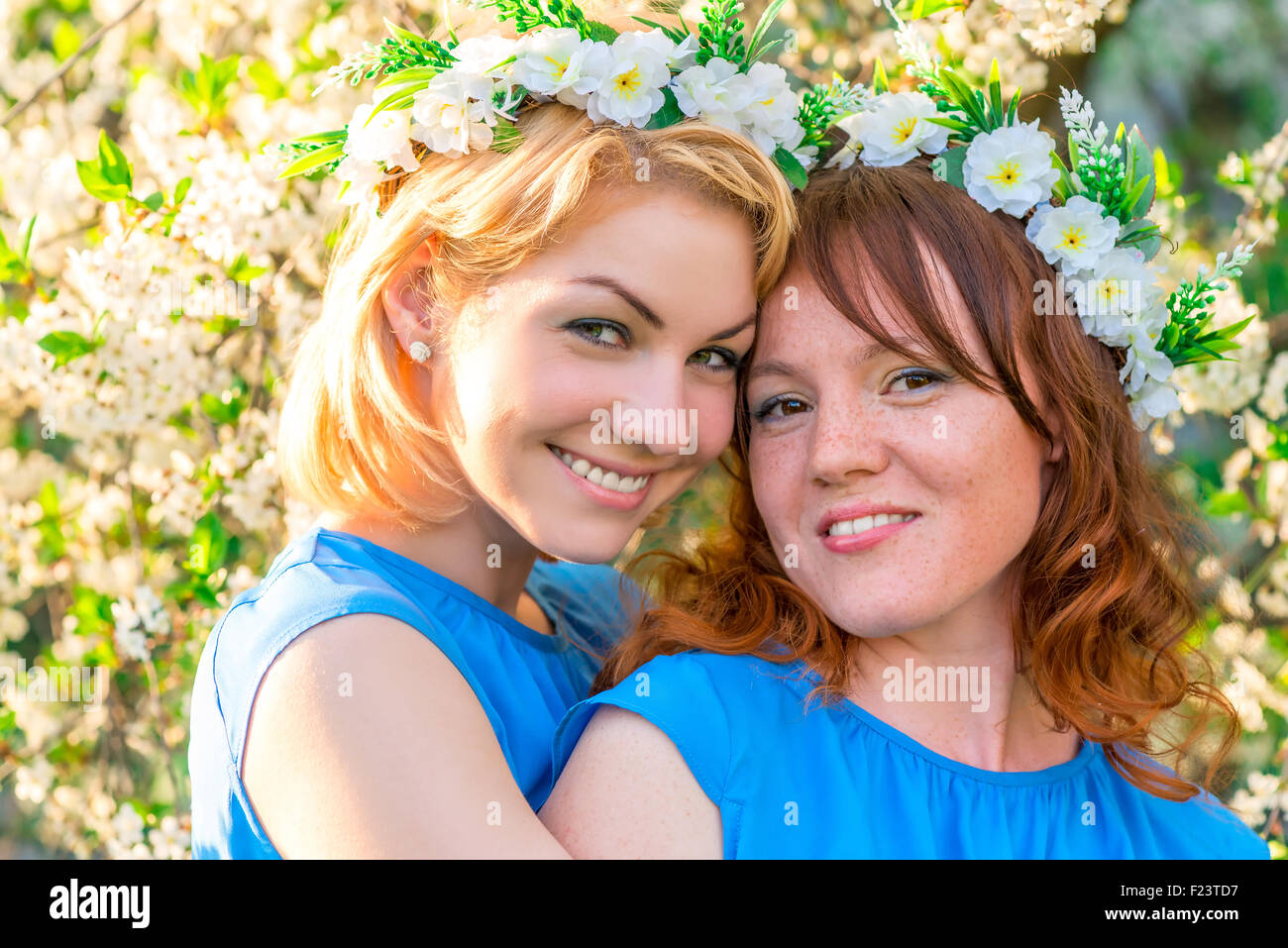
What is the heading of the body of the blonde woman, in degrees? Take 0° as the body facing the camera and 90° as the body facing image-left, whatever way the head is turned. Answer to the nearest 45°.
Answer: approximately 315°

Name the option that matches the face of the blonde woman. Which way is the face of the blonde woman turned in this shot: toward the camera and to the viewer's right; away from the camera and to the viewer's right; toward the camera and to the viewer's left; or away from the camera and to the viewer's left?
toward the camera and to the viewer's right

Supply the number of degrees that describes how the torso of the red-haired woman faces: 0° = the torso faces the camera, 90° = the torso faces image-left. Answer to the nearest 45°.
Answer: approximately 0°
